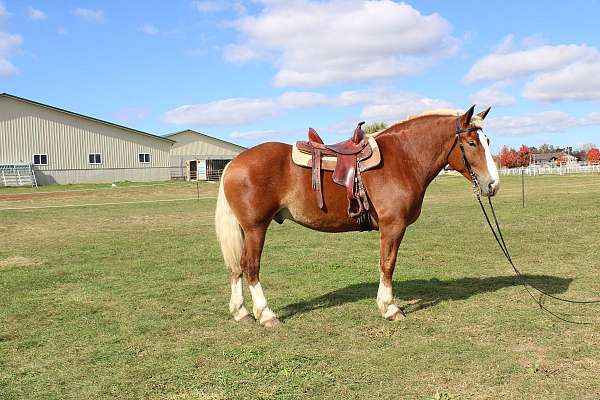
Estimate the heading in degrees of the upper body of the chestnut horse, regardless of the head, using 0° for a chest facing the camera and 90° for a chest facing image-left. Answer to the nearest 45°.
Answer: approximately 270°
